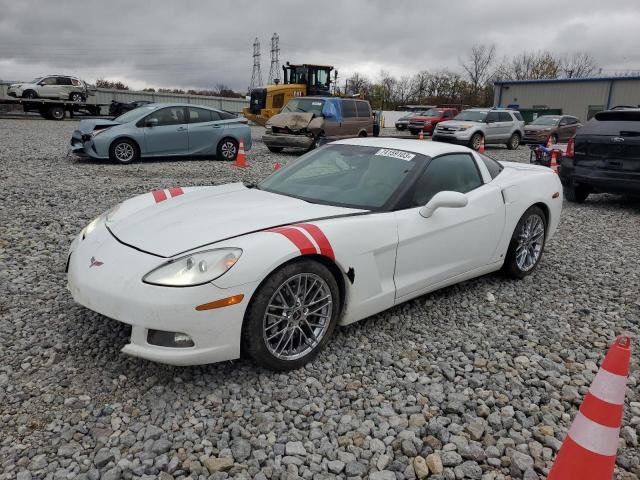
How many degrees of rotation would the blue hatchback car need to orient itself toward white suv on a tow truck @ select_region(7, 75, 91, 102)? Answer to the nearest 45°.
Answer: approximately 90° to its right

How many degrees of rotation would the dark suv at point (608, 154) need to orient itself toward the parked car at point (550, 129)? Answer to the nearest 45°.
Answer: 0° — it already faces it

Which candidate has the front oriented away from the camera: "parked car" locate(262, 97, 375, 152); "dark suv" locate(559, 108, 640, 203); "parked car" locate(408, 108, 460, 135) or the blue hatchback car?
the dark suv

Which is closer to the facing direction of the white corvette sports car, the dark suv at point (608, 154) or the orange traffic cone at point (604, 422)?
the orange traffic cone

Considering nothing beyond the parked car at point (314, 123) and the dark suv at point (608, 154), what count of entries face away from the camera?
1

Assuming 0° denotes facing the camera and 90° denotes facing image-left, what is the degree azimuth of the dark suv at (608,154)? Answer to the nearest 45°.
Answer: approximately 180°

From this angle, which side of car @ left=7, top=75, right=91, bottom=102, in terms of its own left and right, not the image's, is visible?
left

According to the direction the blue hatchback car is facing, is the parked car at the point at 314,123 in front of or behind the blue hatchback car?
behind

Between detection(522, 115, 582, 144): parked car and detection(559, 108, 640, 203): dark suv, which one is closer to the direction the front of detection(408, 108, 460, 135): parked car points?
the dark suv

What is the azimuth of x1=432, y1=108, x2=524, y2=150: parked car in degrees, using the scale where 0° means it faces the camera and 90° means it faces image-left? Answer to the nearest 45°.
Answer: approximately 45°

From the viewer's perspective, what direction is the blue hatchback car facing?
to the viewer's left
